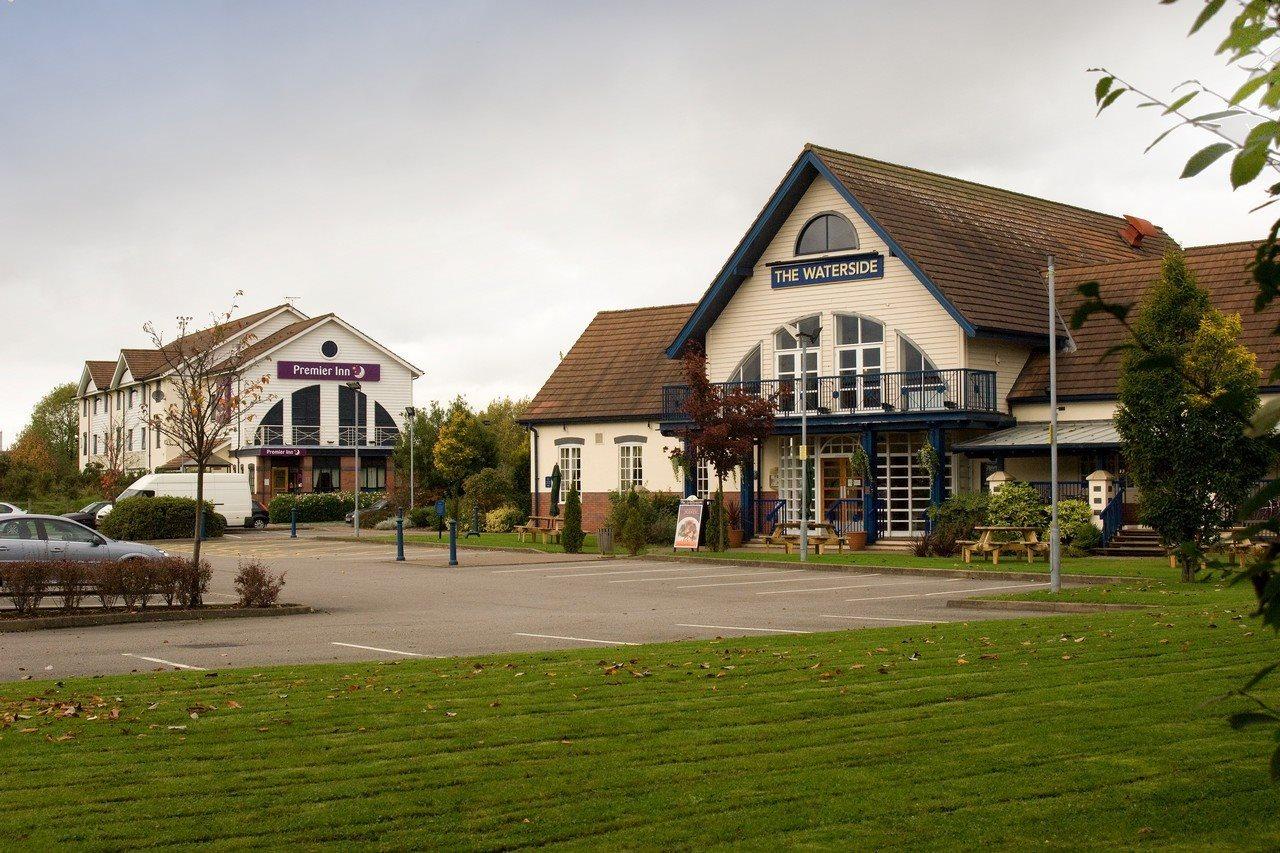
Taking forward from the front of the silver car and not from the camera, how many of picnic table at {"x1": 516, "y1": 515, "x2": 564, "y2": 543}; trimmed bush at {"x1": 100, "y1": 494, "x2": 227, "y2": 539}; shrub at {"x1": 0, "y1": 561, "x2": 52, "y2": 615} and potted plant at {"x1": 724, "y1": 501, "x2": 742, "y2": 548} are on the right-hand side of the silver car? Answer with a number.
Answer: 1

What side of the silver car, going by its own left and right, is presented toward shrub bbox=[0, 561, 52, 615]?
right

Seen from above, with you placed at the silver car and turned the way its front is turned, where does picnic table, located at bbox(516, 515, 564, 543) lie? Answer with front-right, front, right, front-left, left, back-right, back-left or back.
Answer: front-left

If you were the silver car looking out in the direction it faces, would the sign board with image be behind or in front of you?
in front

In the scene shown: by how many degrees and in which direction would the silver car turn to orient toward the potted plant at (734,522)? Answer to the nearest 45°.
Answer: approximately 45° to its left

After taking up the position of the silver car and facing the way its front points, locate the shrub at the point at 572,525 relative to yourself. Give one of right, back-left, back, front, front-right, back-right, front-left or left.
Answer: front-left

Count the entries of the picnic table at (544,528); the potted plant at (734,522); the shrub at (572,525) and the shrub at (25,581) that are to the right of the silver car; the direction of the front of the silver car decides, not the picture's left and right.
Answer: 1

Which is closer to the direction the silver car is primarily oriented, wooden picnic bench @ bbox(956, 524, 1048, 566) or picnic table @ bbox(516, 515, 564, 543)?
the wooden picnic bench

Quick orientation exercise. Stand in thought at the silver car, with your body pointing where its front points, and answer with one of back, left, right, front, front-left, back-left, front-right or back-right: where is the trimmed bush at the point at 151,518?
left

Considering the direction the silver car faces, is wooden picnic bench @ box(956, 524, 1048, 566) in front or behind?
in front

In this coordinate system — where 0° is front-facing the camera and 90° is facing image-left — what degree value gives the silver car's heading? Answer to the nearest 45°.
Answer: approximately 270°

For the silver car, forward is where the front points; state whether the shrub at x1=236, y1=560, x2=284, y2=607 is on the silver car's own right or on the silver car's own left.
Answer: on the silver car's own right

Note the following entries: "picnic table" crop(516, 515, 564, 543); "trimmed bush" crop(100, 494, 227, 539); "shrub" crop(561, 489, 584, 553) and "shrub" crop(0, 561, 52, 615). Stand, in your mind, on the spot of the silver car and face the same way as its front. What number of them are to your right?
1
